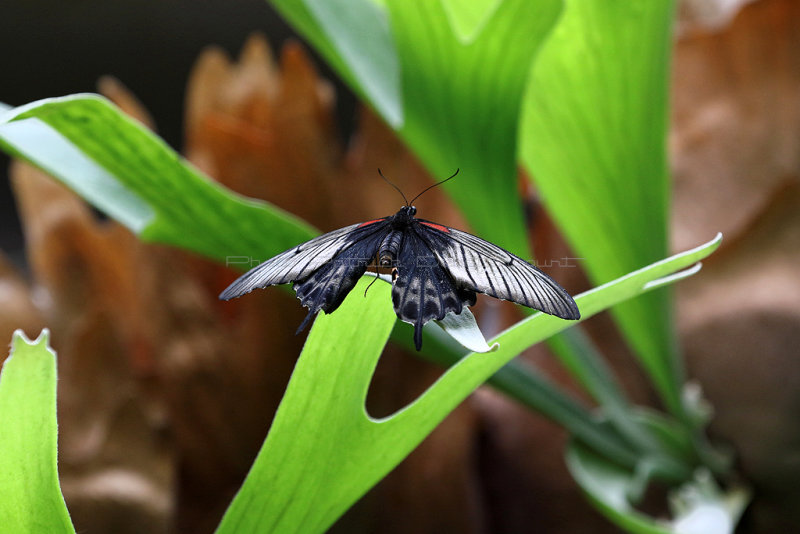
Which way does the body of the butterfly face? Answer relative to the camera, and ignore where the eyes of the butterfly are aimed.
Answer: away from the camera
